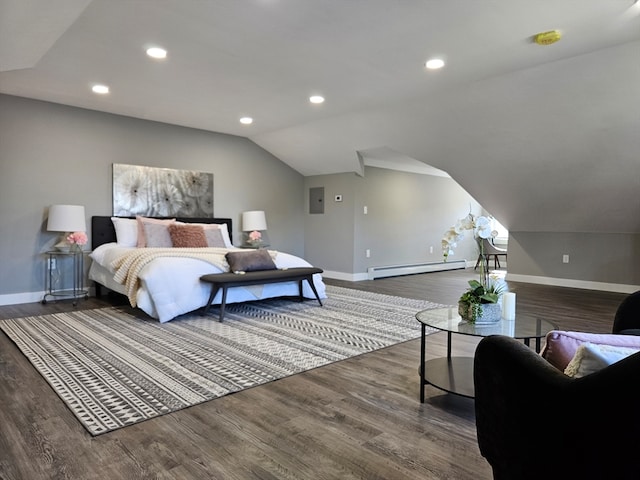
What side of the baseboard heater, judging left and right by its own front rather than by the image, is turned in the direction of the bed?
right

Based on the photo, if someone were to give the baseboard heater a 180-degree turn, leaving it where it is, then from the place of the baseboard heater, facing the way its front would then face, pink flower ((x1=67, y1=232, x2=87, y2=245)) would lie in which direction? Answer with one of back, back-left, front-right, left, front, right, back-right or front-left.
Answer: left

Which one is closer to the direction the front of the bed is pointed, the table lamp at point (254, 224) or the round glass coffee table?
the round glass coffee table

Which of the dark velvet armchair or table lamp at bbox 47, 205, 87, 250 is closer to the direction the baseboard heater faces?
the dark velvet armchair

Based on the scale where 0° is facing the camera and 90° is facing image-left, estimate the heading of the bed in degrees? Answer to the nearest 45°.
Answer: approximately 315°

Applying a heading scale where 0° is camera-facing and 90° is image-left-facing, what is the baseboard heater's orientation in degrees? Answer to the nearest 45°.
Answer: approximately 315°

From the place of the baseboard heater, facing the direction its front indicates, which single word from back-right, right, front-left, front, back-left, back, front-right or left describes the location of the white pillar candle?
front-right
